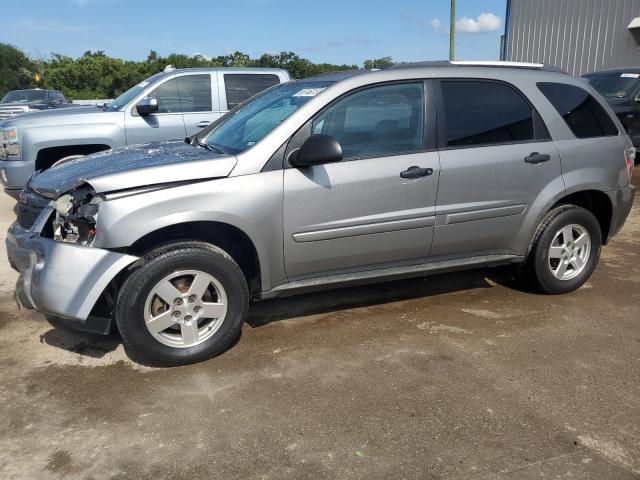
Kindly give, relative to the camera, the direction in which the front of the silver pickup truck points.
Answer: facing to the left of the viewer

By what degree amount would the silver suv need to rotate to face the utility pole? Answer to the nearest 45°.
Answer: approximately 135° to its right

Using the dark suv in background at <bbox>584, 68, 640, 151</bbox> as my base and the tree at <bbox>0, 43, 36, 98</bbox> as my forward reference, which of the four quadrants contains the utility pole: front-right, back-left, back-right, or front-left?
front-right

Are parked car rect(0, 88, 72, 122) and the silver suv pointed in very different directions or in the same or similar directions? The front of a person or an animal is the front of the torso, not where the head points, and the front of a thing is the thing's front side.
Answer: same or similar directions

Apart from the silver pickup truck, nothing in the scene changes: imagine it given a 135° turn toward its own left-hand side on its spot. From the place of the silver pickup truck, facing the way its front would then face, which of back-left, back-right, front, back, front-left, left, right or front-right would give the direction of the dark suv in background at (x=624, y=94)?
front-left

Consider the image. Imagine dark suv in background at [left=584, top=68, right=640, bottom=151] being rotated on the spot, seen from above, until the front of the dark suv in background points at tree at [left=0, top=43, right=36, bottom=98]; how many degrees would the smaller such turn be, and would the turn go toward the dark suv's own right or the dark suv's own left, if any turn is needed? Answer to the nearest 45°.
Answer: approximately 90° to the dark suv's own right

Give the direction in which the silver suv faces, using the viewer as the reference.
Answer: facing the viewer and to the left of the viewer

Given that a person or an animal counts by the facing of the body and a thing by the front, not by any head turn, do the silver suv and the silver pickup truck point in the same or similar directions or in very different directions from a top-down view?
same or similar directions

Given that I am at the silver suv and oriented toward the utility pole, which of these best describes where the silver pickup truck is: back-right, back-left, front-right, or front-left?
front-left

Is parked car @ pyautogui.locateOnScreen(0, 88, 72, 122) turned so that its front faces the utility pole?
no

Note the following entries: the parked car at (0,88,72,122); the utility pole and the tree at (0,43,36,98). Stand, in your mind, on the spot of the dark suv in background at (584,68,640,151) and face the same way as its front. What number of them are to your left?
0

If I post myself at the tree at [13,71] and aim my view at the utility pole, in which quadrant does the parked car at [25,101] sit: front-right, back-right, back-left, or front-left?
front-right

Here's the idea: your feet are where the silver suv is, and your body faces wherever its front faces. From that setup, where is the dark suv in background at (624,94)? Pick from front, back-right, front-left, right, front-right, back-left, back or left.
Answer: back

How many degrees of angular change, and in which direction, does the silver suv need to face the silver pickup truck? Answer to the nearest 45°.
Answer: approximately 90° to its right
